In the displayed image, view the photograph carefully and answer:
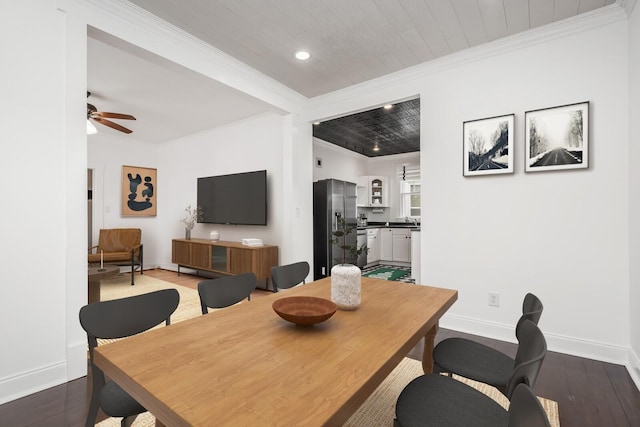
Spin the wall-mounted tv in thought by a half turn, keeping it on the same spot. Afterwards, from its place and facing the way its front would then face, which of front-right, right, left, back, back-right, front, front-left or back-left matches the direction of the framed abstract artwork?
left

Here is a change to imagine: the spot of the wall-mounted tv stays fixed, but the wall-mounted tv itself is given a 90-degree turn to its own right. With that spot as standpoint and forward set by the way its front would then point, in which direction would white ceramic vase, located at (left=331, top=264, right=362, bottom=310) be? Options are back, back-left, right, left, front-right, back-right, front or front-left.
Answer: back-left

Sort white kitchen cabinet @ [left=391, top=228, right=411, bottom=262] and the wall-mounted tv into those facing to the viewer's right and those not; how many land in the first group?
0

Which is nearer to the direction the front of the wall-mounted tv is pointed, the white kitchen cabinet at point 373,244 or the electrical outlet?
the electrical outlet

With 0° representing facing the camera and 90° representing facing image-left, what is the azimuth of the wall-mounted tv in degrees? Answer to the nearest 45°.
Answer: approximately 45°

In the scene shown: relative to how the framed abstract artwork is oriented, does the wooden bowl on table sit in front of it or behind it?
in front

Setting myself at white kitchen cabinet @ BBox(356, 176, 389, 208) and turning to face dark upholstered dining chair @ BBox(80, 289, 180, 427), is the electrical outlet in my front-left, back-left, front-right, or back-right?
front-left

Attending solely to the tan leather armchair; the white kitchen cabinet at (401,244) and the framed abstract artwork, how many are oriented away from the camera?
0

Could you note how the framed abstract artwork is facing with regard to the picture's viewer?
facing the viewer and to the right of the viewer

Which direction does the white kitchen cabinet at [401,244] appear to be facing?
toward the camera
